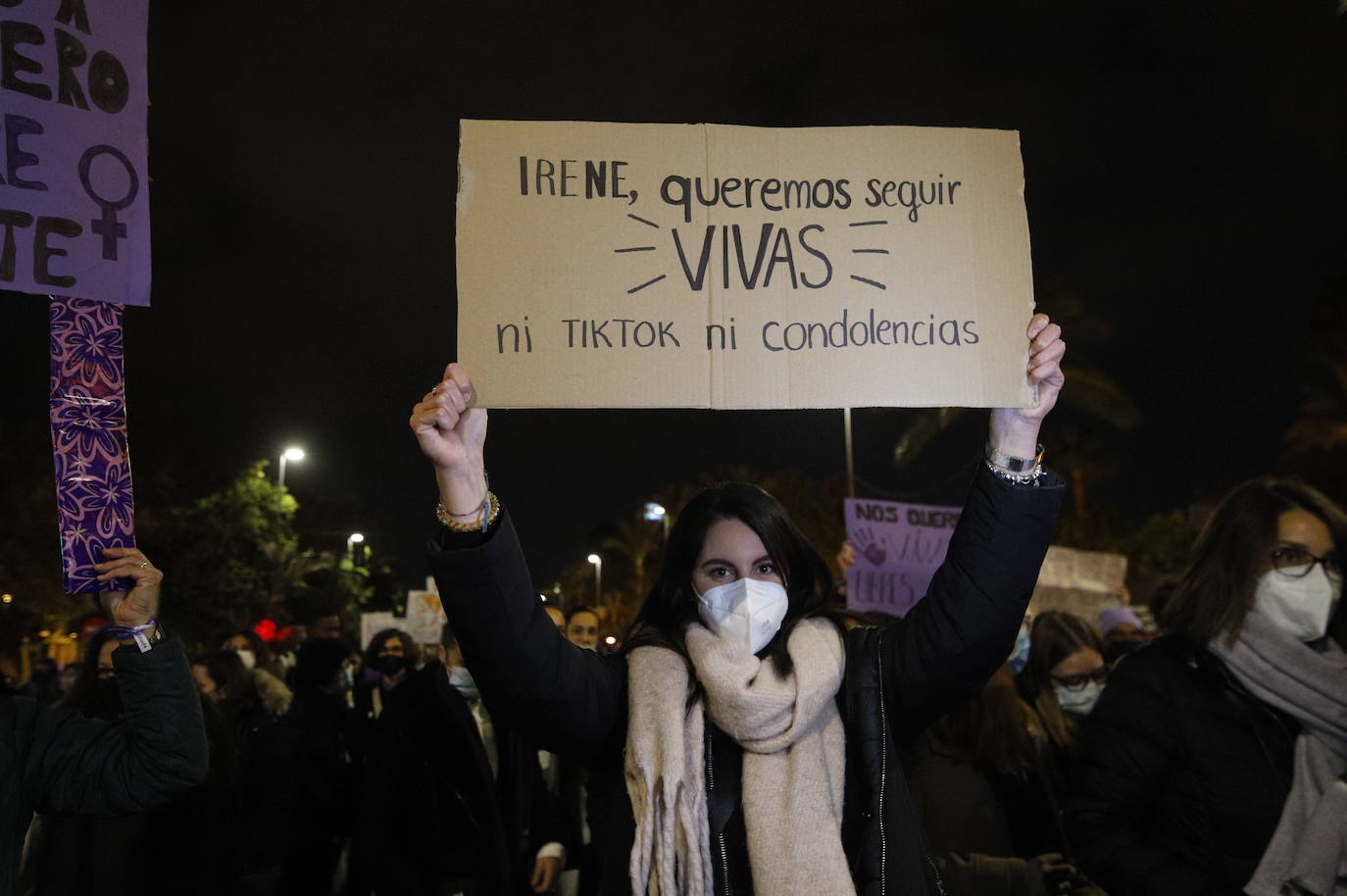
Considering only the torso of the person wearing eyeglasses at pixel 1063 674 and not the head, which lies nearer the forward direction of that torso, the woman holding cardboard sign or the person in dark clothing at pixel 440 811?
the woman holding cardboard sign
